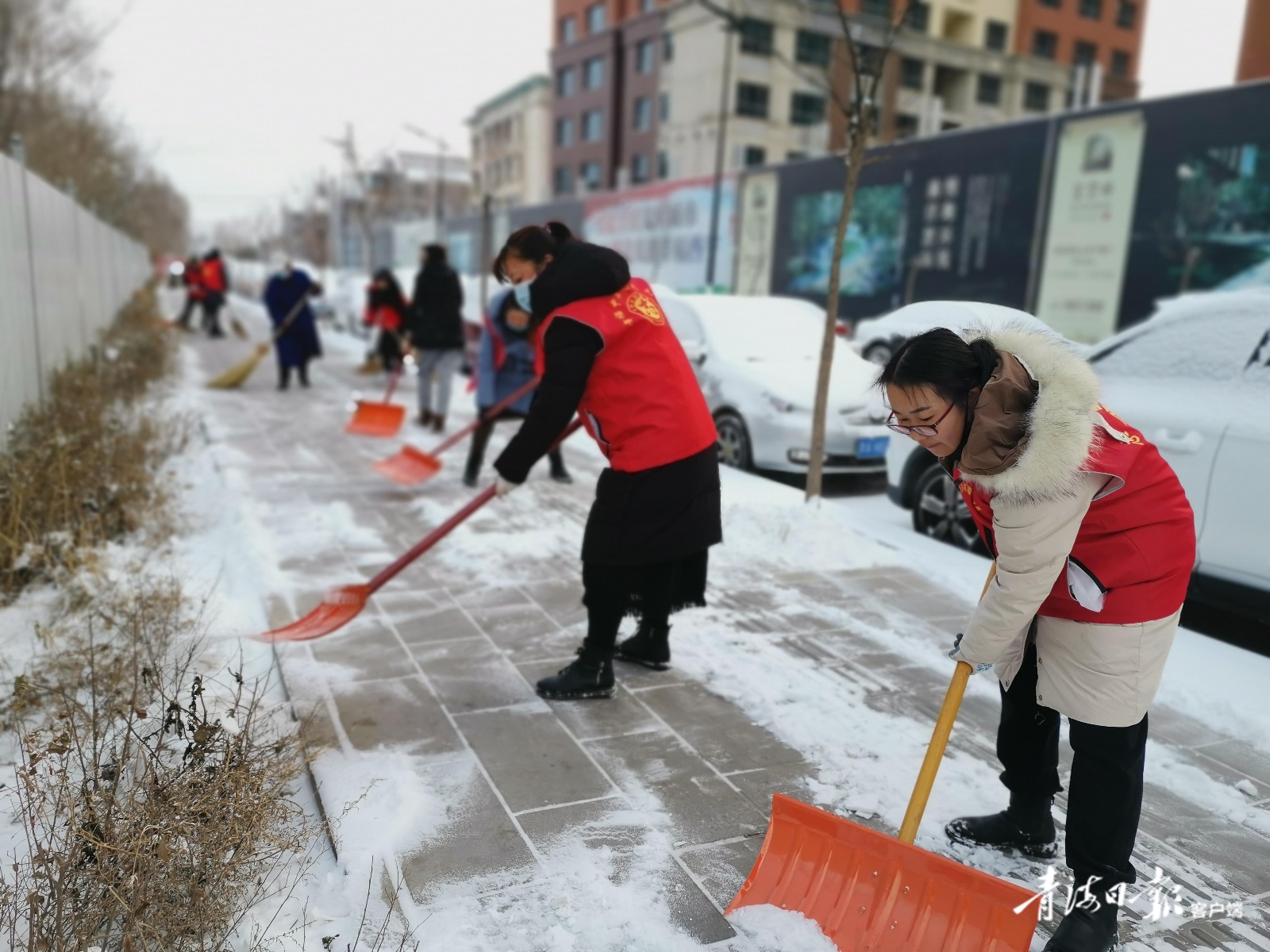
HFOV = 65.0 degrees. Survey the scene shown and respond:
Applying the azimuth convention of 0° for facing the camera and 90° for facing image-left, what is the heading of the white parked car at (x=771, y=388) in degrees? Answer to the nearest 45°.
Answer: approximately 315°

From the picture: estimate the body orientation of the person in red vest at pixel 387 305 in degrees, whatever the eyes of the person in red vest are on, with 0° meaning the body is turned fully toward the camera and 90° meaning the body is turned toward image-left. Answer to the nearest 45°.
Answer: approximately 45°

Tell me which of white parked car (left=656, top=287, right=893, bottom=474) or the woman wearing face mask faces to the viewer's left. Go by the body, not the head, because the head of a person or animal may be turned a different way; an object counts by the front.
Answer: the woman wearing face mask

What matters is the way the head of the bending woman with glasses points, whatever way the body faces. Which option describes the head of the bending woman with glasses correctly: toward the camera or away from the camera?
toward the camera

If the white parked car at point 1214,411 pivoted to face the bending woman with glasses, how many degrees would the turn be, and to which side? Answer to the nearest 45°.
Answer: approximately 135° to its left

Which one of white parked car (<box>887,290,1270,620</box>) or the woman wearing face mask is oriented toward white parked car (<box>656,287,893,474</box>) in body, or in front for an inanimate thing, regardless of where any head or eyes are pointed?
white parked car (<box>887,290,1270,620</box>)

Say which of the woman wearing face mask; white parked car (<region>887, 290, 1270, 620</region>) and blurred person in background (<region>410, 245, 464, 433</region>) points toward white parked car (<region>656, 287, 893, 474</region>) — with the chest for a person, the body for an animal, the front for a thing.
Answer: white parked car (<region>887, 290, 1270, 620</region>)

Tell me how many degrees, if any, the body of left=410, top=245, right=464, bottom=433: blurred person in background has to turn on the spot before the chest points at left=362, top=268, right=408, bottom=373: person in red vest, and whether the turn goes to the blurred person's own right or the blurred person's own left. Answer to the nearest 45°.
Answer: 0° — they already face them

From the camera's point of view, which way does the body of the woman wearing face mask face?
to the viewer's left

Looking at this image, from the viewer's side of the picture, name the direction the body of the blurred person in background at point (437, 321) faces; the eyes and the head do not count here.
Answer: away from the camera

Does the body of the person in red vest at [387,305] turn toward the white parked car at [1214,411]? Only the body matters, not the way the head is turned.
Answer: no

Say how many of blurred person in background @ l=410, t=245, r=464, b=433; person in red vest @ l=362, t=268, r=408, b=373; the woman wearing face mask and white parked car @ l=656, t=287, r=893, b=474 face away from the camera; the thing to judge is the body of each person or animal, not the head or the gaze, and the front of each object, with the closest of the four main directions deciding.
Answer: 1

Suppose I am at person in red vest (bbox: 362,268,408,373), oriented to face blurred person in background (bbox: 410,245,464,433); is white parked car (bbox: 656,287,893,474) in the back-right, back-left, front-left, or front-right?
front-left

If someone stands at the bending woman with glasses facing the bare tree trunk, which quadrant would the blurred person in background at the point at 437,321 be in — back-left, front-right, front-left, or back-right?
front-left

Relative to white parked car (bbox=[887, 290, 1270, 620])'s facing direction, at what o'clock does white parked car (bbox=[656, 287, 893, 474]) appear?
white parked car (bbox=[656, 287, 893, 474]) is roughly at 12 o'clock from white parked car (bbox=[887, 290, 1270, 620]).

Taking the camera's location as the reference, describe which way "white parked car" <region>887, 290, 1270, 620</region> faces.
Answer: facing away from the viewer and to the left of the viewer

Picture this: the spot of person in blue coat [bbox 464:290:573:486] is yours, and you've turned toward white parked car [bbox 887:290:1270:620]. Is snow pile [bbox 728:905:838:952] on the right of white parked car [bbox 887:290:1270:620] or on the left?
right
